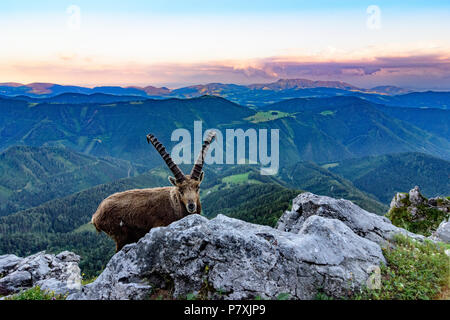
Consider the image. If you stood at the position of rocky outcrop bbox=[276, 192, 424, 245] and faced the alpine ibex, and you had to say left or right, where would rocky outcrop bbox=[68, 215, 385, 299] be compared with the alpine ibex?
left

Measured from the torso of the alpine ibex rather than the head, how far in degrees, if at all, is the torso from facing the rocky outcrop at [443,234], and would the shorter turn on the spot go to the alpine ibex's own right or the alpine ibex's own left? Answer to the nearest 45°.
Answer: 0° — it already faces it

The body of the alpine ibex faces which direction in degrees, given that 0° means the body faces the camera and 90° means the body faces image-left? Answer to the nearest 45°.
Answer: approximately 270°

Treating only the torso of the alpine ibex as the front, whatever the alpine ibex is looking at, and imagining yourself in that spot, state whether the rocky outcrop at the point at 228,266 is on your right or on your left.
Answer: on your right
